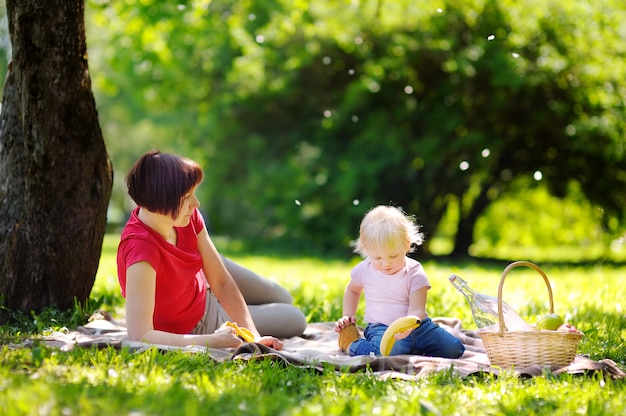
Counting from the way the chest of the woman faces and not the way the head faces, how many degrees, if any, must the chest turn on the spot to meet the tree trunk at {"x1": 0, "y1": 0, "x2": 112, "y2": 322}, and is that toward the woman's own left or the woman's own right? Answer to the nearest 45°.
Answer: approximately 180°

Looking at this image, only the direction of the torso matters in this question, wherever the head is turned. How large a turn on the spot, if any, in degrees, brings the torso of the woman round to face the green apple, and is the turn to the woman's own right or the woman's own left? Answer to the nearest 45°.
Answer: approximately 45° to the woman's own left

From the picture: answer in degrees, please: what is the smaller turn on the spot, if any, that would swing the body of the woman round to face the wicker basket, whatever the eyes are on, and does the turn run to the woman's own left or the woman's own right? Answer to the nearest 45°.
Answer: approximately 45° to the woman's own left

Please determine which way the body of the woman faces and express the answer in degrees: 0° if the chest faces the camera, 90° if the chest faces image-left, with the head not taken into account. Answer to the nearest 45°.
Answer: approximately 315°

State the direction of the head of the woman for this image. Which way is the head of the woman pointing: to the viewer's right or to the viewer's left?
to the viewer's right

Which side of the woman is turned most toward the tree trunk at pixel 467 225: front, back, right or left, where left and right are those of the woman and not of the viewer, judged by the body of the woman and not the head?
left
